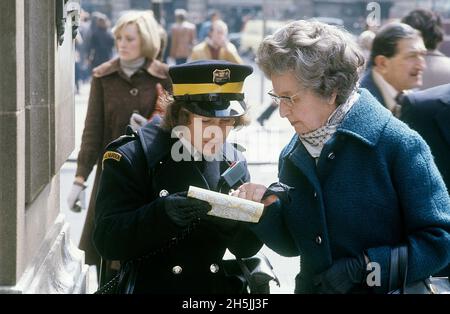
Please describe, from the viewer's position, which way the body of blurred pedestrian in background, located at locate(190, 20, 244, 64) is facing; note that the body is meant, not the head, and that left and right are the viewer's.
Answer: facing the viewer

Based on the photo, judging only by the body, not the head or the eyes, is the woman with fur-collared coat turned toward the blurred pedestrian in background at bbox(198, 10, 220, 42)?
no

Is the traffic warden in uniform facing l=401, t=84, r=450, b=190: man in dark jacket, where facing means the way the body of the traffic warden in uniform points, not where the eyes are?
no

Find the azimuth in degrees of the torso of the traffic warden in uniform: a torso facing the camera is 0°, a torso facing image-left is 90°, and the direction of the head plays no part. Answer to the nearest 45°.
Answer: approximately 315°

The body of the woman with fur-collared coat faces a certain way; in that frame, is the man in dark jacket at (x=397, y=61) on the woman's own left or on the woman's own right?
on the woman's own left

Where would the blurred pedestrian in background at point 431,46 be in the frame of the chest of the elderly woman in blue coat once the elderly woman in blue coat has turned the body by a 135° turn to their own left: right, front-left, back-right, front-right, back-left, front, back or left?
left

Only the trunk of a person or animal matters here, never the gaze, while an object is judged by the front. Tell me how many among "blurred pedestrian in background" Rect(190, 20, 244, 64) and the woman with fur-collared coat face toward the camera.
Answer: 2

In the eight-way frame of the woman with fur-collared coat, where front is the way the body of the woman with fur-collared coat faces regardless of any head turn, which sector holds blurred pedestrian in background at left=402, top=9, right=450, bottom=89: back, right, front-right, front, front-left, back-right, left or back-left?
left

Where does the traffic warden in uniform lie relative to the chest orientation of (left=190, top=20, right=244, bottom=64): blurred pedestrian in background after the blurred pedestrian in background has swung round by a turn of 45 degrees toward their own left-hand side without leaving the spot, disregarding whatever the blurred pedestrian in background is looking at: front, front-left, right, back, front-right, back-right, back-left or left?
front-right

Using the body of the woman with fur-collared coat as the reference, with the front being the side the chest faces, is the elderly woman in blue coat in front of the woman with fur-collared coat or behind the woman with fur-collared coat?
in front

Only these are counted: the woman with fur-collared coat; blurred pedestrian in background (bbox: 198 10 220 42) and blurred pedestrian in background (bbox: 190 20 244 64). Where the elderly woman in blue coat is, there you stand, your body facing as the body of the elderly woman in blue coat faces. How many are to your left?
0

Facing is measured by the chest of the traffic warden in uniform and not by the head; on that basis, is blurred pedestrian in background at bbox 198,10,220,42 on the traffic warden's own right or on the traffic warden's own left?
on the traffic warden's own left

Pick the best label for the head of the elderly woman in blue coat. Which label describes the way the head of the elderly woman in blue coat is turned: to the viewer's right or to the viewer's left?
to the viewer's left

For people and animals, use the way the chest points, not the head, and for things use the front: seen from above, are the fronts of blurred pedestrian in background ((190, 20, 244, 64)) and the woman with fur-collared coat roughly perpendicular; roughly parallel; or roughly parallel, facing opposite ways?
roughly parallel

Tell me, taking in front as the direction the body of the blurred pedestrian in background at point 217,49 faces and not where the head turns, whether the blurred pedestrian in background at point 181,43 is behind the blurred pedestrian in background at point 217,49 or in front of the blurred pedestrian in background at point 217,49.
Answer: behind

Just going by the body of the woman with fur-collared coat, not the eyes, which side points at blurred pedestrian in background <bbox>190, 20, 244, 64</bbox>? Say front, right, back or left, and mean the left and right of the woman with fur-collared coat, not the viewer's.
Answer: back

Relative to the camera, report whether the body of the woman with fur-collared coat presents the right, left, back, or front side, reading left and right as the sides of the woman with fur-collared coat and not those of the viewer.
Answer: front
